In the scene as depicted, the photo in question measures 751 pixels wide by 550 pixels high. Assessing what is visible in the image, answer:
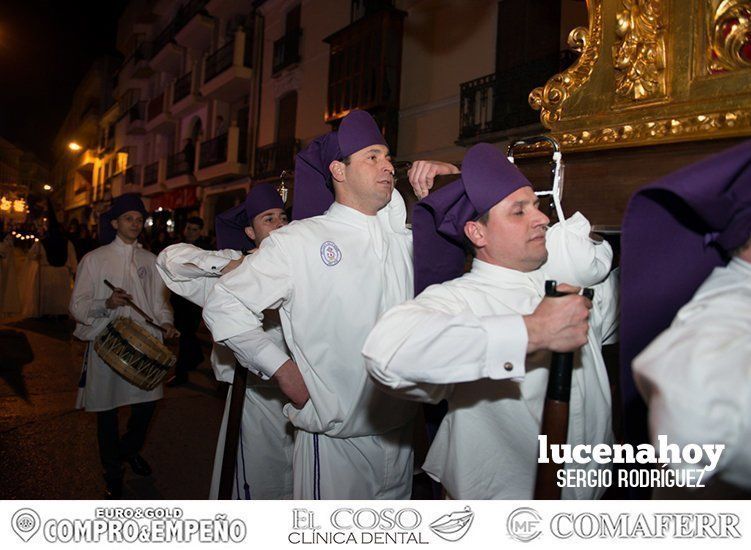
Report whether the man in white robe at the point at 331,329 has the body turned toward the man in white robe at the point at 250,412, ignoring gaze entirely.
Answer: no

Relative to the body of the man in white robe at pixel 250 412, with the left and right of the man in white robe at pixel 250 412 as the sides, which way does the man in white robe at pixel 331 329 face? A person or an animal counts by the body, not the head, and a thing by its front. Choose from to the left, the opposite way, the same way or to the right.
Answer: the same way

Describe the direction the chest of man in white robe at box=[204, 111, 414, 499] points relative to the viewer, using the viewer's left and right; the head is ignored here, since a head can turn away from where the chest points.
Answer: facing the viewer and to the right of the viewer

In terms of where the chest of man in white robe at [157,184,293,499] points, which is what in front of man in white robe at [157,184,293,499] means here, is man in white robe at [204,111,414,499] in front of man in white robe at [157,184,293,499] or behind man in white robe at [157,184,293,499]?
in front

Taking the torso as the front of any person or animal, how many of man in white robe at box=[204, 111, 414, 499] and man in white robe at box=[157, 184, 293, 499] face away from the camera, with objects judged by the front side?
0

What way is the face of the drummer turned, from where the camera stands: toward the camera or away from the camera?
toward the camera

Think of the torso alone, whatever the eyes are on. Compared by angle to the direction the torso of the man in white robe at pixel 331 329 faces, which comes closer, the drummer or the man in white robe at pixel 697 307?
the man in white robe

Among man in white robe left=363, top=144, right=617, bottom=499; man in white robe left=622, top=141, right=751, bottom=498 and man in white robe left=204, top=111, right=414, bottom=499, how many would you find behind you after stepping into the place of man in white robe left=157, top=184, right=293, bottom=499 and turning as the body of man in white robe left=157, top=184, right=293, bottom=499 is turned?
0

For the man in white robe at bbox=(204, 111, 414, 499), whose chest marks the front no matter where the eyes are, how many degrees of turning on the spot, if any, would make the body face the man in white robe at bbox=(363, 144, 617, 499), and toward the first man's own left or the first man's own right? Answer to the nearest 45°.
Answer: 0° — they already face them

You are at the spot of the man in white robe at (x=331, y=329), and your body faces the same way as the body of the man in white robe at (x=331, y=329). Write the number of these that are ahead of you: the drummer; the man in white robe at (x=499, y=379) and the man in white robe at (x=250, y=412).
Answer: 1
